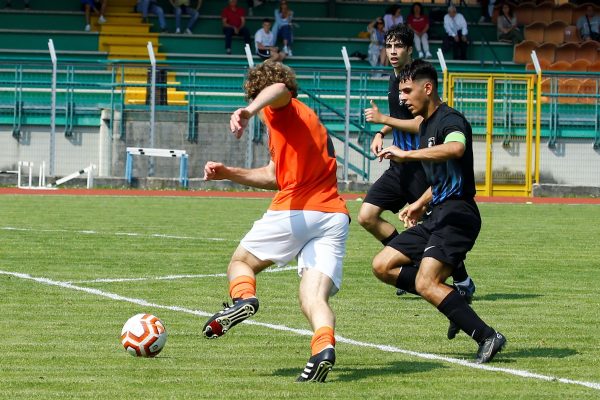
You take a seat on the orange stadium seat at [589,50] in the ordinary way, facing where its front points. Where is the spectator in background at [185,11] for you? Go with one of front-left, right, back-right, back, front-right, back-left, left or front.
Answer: front-right

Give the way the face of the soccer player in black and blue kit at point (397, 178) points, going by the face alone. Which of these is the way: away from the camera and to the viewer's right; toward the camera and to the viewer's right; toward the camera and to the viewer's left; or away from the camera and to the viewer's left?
toward the camera and to the viewer's left

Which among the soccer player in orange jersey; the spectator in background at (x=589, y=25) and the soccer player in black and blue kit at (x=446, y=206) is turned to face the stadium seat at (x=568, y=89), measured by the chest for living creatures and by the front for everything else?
the spectator in background

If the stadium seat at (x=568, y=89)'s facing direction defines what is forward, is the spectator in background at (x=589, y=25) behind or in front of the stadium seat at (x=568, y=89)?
behind

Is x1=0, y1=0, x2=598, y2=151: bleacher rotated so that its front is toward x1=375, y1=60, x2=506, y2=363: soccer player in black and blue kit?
yes

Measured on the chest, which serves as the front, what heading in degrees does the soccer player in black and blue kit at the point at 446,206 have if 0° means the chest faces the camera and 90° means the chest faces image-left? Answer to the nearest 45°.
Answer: approximately 90°

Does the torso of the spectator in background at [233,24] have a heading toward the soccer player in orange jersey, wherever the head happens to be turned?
yes

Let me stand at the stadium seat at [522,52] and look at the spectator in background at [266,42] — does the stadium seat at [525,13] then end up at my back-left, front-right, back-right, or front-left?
back-right

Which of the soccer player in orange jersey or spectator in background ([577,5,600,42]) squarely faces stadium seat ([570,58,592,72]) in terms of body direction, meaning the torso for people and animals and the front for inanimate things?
the spectator in background

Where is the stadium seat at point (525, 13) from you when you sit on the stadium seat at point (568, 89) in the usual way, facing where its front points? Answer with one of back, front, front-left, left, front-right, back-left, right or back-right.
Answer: back
